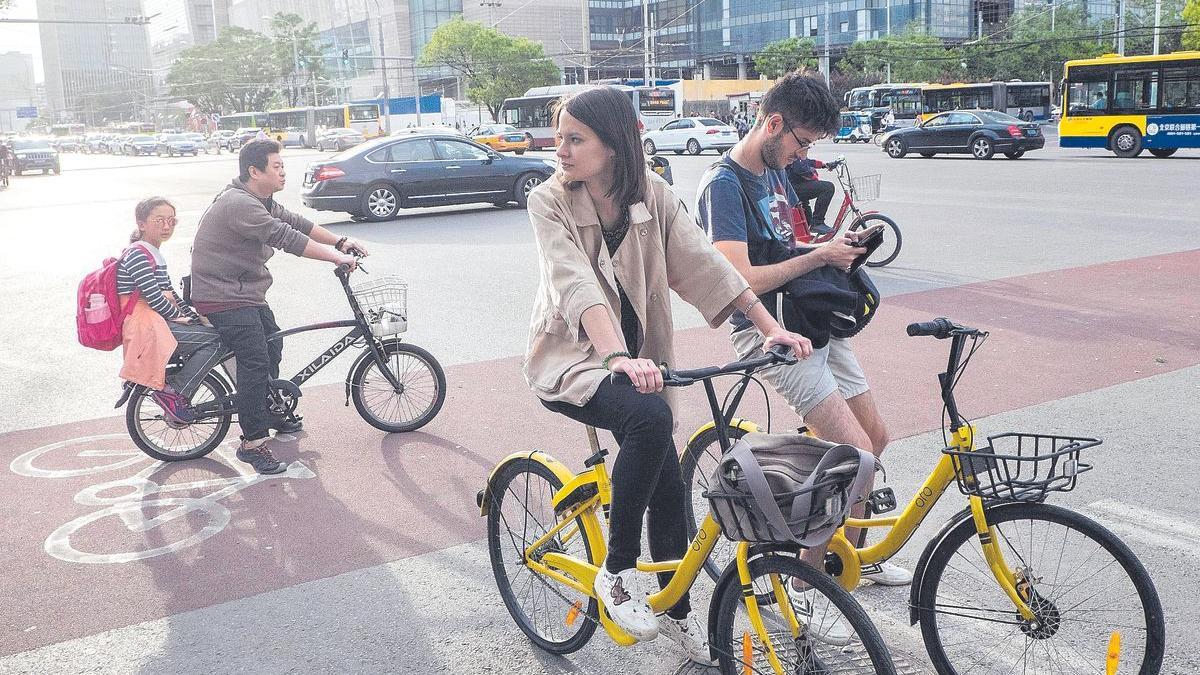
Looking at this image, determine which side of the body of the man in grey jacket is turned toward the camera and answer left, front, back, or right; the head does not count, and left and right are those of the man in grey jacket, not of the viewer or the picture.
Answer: right

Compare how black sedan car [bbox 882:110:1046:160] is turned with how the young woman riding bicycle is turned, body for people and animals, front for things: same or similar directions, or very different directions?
very different directions

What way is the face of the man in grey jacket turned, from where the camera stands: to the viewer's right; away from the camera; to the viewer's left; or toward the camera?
to the viewer's right

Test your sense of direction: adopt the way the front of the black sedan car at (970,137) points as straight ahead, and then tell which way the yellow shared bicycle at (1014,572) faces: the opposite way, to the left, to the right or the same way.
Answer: the opposite way

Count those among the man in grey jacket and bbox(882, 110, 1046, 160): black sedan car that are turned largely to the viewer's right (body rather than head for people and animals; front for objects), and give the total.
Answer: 1

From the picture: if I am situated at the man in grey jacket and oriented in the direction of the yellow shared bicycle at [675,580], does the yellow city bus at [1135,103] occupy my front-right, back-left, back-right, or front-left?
back-left

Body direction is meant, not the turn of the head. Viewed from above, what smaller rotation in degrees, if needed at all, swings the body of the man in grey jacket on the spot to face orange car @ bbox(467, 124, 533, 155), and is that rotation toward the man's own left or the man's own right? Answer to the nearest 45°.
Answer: approximately 90° to the man's own left

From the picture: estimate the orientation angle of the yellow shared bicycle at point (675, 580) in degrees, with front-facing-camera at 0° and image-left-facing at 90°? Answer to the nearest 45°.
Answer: approximately 315°

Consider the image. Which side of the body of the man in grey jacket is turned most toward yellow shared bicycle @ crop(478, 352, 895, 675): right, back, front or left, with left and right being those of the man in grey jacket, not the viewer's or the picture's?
right

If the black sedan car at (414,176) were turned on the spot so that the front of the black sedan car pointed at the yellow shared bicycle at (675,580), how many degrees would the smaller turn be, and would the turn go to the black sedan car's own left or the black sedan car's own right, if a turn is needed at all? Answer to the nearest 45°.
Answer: approximately 135° to the black sedan car's own right
